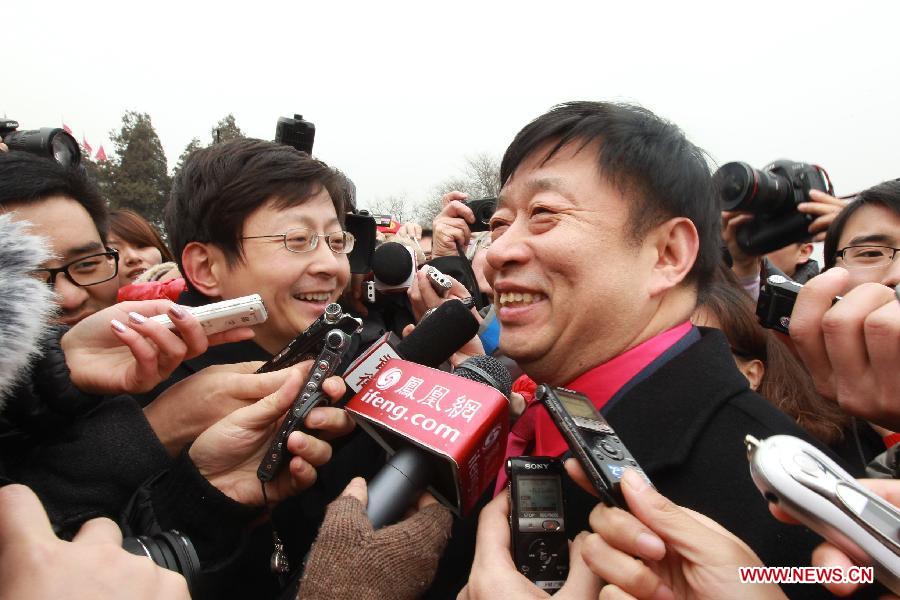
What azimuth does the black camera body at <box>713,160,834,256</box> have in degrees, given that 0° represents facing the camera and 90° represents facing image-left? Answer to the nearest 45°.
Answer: approximately 45°

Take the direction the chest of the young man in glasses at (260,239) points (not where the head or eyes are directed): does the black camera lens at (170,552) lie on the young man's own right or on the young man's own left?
on the young man's own right

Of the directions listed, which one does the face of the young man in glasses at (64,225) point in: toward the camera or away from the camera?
toward the camera

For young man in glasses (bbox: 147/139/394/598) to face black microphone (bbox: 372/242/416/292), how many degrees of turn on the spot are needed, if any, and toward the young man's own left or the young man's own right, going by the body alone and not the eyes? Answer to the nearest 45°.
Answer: approximately 90° to the young man's own left

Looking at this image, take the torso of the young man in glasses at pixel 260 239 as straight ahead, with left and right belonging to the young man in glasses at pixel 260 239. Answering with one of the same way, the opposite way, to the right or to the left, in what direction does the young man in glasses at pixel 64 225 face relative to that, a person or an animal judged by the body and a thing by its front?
the same way

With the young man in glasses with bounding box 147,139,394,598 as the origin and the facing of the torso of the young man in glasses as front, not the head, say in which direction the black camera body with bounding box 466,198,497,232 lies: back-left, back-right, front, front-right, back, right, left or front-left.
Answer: left

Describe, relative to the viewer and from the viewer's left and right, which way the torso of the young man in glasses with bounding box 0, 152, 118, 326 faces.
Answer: facing the viewer and to the right of the viewer

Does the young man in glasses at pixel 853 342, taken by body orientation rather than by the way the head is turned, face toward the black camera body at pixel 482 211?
no

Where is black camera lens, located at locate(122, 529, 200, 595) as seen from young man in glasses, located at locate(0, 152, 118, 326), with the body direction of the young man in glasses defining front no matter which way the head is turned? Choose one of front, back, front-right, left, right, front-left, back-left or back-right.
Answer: front-right

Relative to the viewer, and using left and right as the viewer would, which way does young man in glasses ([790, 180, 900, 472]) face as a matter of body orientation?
facing the viewer

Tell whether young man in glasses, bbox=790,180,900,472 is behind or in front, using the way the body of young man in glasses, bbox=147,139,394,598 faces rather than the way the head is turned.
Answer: in front

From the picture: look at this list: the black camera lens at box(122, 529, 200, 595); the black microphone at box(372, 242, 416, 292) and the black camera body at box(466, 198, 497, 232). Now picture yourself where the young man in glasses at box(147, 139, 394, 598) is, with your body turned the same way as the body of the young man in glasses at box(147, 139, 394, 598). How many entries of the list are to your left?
2

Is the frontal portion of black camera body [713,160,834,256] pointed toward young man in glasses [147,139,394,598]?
yes
